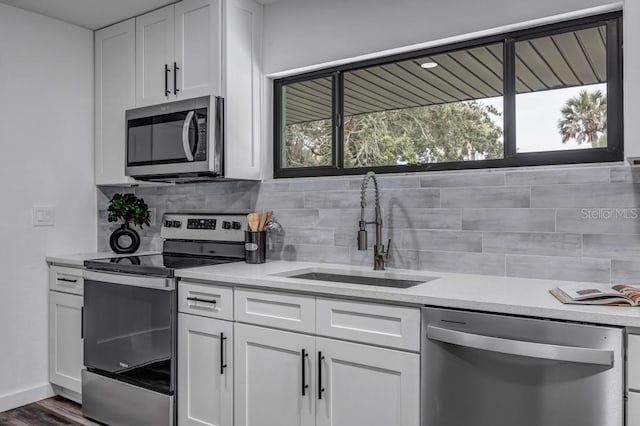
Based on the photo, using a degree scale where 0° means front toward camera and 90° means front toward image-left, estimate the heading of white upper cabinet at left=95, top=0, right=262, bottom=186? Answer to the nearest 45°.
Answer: approximately 45°

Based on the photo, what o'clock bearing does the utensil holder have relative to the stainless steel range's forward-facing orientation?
The utensil holder is roughly at 8 o'clock from the stainless steel range.

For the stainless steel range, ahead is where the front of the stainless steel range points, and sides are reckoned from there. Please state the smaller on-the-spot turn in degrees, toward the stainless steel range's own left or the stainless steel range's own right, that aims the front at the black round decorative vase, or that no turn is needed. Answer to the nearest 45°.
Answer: approximately 135° to the stainless steel range's own right

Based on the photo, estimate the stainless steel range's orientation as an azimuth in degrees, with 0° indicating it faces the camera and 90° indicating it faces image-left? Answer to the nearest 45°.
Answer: approximately 45°

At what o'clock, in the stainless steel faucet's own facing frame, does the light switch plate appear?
The light switch plate is roughly at 2 o'clock from the stainless steel faucet.
